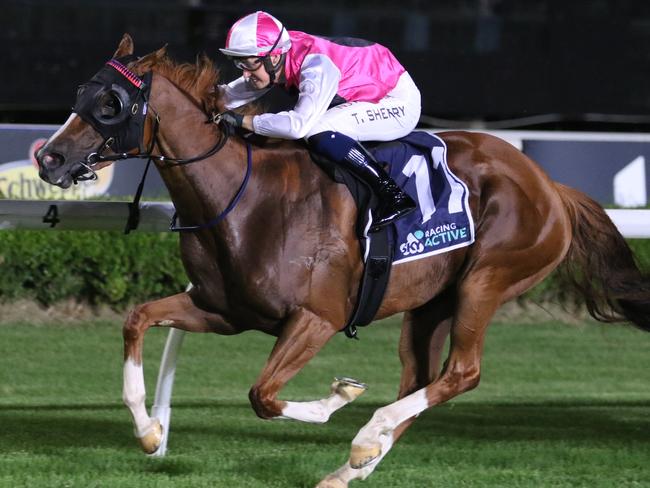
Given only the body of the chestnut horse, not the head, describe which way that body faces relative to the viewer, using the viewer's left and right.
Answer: facing to the left of the viewer

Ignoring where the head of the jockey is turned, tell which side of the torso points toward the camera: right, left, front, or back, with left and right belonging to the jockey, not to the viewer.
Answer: left
